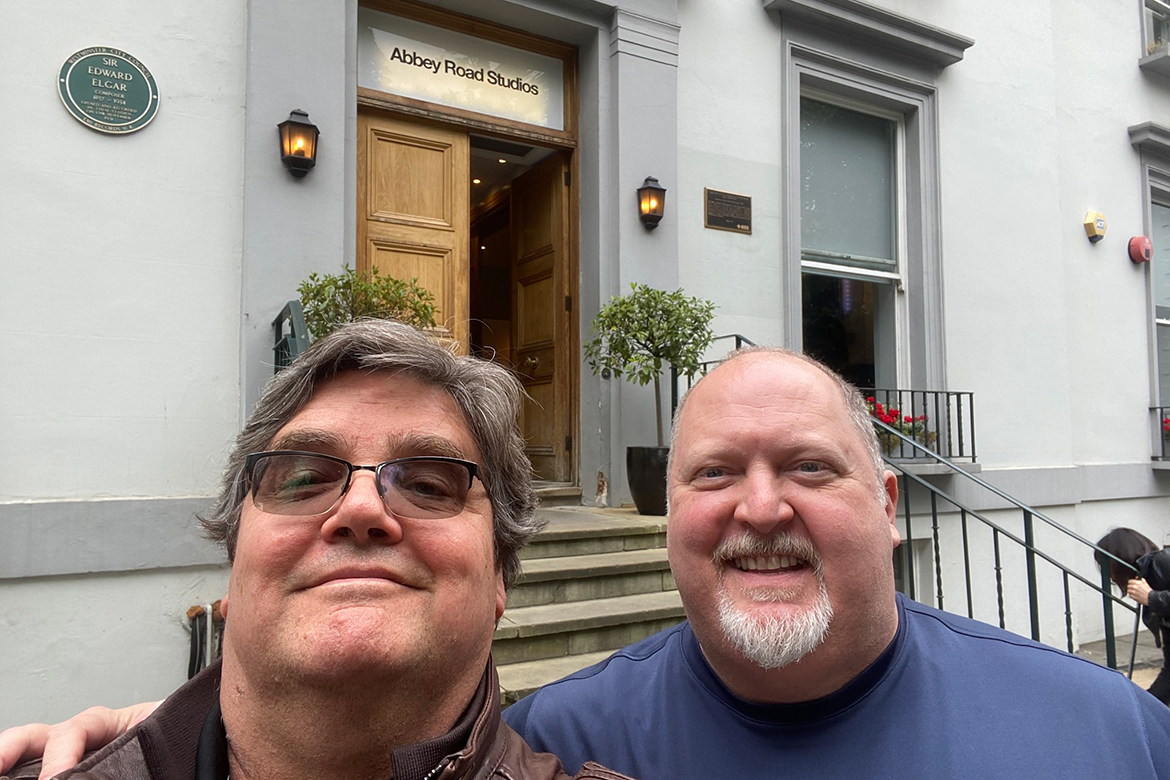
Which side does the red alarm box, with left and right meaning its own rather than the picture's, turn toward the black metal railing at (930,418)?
right

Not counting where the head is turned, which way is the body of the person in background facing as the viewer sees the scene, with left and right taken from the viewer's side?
facing to the left of the viewer

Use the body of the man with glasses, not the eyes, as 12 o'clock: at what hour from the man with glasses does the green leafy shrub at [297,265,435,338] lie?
The green leafy shrub is roughly at 6 o'clock from the man with glasses.

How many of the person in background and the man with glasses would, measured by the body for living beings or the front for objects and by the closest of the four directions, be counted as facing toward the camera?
1

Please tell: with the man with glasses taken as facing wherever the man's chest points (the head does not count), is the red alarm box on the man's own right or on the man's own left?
on the man's own left

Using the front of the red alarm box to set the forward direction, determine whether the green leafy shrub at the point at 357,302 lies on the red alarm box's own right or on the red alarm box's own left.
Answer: on the red alarm box's own right

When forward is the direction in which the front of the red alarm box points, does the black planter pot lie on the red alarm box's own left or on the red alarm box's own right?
on the red alarm box's own right

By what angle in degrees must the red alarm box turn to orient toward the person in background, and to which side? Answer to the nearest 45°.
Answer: approximately 45° to its right

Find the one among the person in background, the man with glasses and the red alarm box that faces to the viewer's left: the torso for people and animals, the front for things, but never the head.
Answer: the person in background

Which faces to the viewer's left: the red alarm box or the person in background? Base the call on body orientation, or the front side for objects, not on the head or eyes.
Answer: the person in background
